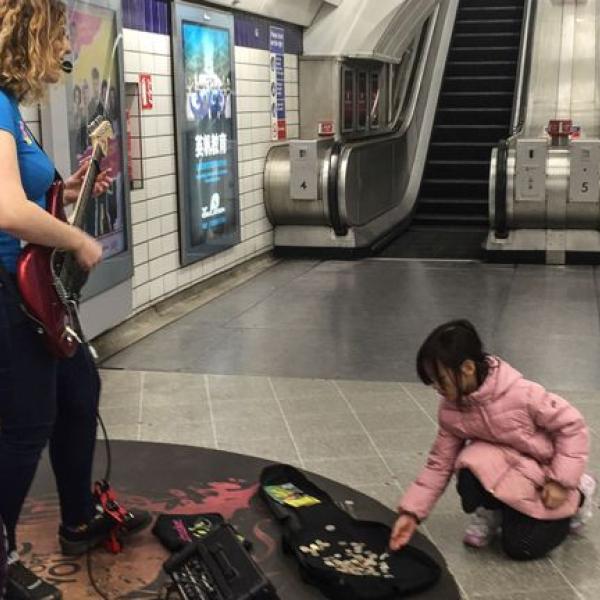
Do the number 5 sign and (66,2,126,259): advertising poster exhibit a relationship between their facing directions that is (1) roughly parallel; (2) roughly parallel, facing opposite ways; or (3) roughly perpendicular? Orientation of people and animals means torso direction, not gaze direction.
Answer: roughly perpendicular

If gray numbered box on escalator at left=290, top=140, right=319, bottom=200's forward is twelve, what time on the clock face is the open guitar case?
The open guitar case is roughly at 12 o'clock from the gray numbered box on escalator.

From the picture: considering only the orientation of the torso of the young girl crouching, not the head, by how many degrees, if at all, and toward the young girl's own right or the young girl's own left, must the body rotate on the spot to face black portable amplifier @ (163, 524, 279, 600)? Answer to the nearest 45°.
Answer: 0° — they already face it

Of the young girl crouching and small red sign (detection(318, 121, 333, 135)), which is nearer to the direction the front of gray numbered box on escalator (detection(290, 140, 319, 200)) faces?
the young girl crouching

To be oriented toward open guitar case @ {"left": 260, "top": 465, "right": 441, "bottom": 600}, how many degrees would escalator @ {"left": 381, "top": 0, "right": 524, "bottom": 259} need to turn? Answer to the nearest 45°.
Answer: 0° — it already faces it

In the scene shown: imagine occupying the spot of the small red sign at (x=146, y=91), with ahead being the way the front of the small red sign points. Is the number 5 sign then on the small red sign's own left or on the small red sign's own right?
on the small red sign's own left

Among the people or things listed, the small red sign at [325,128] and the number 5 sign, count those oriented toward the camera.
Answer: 2

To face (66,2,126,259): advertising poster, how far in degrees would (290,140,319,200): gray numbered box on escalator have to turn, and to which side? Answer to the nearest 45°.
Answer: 0° — it already faces it

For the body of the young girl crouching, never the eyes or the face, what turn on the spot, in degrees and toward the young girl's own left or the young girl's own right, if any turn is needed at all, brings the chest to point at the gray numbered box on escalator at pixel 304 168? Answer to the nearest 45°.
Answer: approximately 135° to the young girl's own right

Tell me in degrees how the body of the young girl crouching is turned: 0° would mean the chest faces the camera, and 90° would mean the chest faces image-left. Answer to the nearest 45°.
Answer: approximately 45°

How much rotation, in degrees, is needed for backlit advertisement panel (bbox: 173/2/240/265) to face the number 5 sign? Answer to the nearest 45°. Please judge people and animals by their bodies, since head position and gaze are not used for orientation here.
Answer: approximately 45° to its left

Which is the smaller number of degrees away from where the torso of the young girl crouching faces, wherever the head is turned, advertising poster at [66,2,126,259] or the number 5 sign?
the advertising poster

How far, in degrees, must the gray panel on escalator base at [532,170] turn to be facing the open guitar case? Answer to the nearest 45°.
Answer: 0° — it already faces it

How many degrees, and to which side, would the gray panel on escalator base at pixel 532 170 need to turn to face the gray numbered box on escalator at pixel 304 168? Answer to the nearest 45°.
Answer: approximately 90° to its right
